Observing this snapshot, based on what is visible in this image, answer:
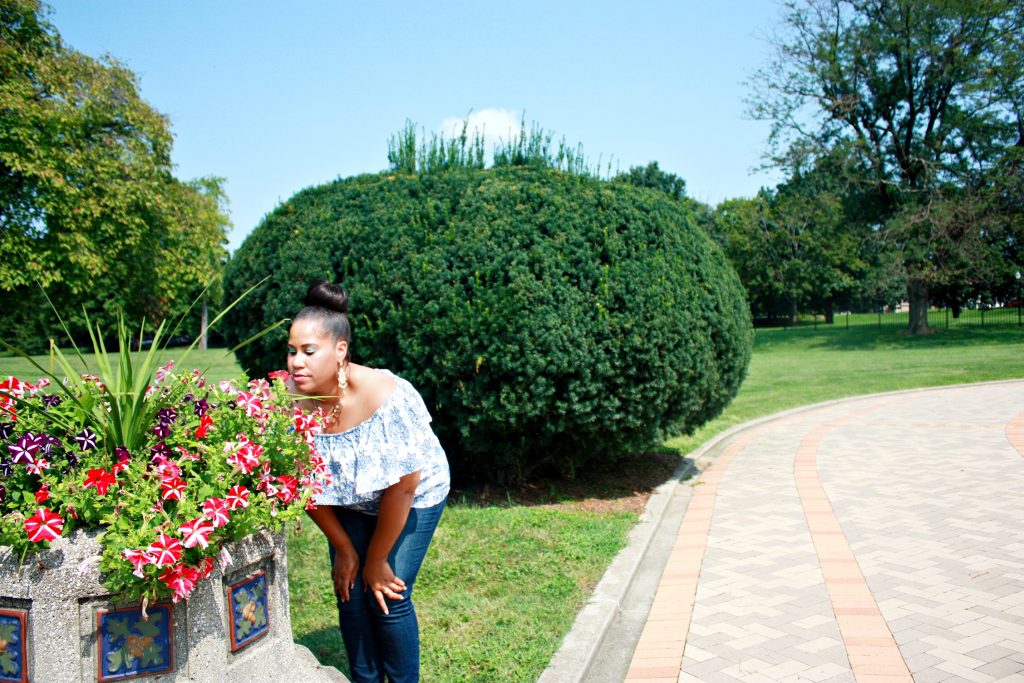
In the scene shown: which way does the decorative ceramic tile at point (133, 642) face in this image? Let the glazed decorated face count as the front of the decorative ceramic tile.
toward the camera

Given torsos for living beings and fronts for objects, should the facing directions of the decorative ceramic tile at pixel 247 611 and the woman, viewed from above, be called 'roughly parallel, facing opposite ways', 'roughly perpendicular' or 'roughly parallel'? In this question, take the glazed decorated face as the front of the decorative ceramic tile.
roughly perpendicular

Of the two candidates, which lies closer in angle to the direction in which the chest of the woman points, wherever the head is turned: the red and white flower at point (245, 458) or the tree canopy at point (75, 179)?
the red and white flower

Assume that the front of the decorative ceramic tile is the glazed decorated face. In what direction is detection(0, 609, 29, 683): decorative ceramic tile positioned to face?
toward the camera

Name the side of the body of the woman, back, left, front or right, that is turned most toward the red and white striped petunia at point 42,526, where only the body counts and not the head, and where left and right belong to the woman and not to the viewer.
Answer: front

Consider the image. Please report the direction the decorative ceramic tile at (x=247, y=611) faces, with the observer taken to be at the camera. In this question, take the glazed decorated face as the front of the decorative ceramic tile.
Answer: facing the viewer and to the right of the viewer
